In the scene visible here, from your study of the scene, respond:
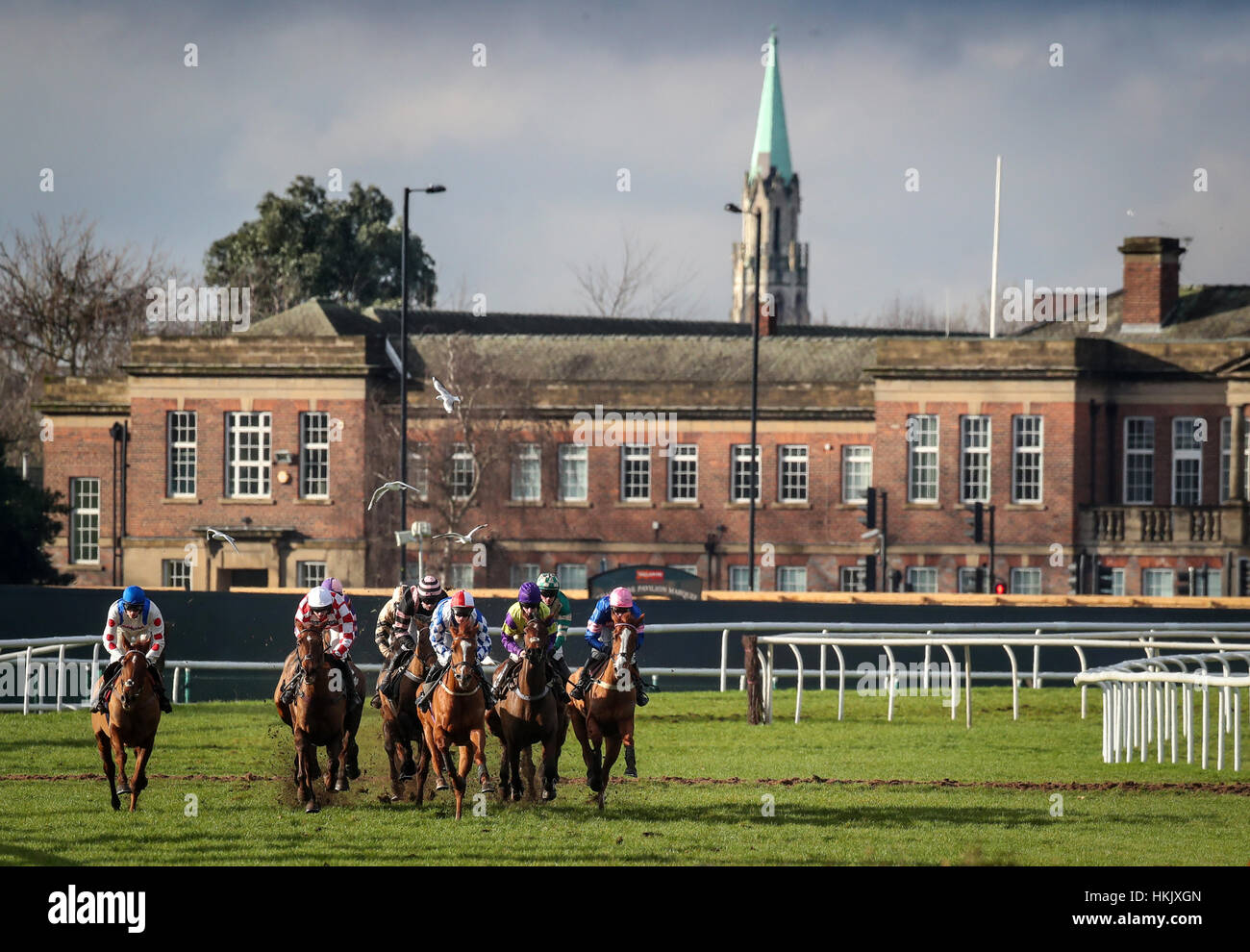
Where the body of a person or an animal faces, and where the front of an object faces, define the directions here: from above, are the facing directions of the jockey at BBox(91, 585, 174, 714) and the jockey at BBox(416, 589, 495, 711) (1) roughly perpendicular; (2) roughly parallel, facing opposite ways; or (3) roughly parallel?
roughly parallel

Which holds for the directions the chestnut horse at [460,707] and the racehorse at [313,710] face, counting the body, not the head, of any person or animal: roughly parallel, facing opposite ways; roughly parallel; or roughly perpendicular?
roughly parallel

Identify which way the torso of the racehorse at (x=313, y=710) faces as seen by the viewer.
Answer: toward the camera

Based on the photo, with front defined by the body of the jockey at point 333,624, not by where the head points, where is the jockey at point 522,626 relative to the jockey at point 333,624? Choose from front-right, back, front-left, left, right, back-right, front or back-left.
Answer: left

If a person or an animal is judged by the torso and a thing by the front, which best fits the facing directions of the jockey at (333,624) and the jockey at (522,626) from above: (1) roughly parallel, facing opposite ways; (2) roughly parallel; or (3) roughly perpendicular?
roughly parallel

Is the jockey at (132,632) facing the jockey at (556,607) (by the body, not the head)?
no

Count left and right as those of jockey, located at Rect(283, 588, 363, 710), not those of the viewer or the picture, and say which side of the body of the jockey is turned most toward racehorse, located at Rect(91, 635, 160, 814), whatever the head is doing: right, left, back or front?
right

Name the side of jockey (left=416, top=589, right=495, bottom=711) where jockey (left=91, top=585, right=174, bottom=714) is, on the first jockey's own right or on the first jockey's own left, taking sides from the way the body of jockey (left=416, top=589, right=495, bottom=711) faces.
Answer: on the first jockey's own right

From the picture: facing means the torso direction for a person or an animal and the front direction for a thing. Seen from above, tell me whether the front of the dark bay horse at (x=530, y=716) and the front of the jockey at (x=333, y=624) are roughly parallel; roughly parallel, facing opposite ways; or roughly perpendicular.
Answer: roughly parallel

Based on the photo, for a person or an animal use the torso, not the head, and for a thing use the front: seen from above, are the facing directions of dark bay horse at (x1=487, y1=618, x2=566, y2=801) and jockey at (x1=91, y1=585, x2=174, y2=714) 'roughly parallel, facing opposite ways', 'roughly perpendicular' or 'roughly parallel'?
roughly parallel

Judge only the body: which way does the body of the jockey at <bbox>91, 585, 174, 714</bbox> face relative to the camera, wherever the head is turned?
toward the camera

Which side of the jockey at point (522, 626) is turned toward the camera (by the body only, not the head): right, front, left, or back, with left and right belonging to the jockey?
front

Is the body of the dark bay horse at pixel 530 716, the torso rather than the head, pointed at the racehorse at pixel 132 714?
no

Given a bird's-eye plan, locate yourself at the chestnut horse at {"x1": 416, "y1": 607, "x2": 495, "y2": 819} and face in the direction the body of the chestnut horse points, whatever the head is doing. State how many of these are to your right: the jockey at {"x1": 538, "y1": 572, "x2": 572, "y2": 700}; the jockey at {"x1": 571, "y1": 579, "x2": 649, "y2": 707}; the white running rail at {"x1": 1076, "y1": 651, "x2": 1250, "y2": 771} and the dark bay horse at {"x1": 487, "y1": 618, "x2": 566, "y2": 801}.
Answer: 0

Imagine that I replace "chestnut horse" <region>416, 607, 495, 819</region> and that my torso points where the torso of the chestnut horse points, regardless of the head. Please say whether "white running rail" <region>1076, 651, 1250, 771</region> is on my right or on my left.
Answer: on my left

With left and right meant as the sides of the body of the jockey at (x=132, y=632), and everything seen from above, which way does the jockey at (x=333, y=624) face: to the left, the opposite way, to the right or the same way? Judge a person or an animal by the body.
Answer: the same way

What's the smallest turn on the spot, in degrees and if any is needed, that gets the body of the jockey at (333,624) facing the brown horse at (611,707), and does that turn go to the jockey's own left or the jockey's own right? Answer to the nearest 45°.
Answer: approximately 90° to the jockey's own left

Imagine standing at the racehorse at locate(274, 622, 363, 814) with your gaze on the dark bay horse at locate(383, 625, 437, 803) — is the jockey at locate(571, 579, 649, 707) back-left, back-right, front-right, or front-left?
front-right

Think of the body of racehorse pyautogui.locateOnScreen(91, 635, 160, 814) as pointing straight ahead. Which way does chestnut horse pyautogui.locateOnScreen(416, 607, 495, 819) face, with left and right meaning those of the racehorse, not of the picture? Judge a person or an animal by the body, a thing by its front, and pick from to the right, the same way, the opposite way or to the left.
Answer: the same way
